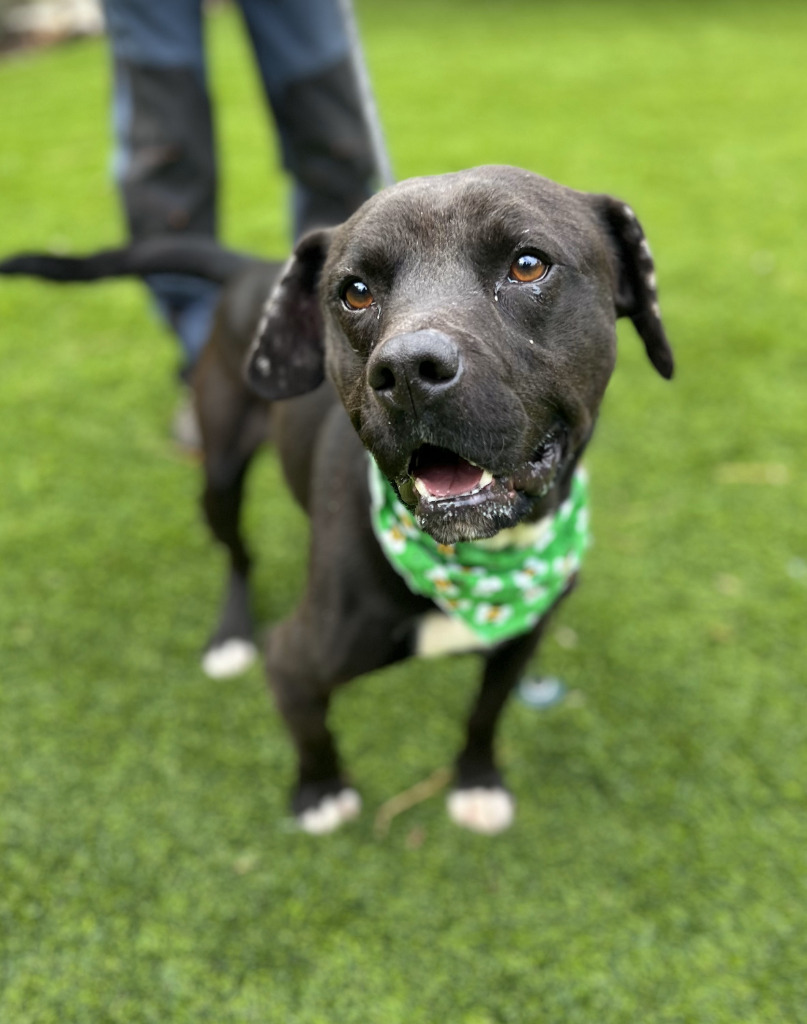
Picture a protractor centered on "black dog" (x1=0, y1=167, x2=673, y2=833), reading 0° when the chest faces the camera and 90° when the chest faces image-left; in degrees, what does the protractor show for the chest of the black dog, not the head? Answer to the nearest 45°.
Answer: approximately 315°
